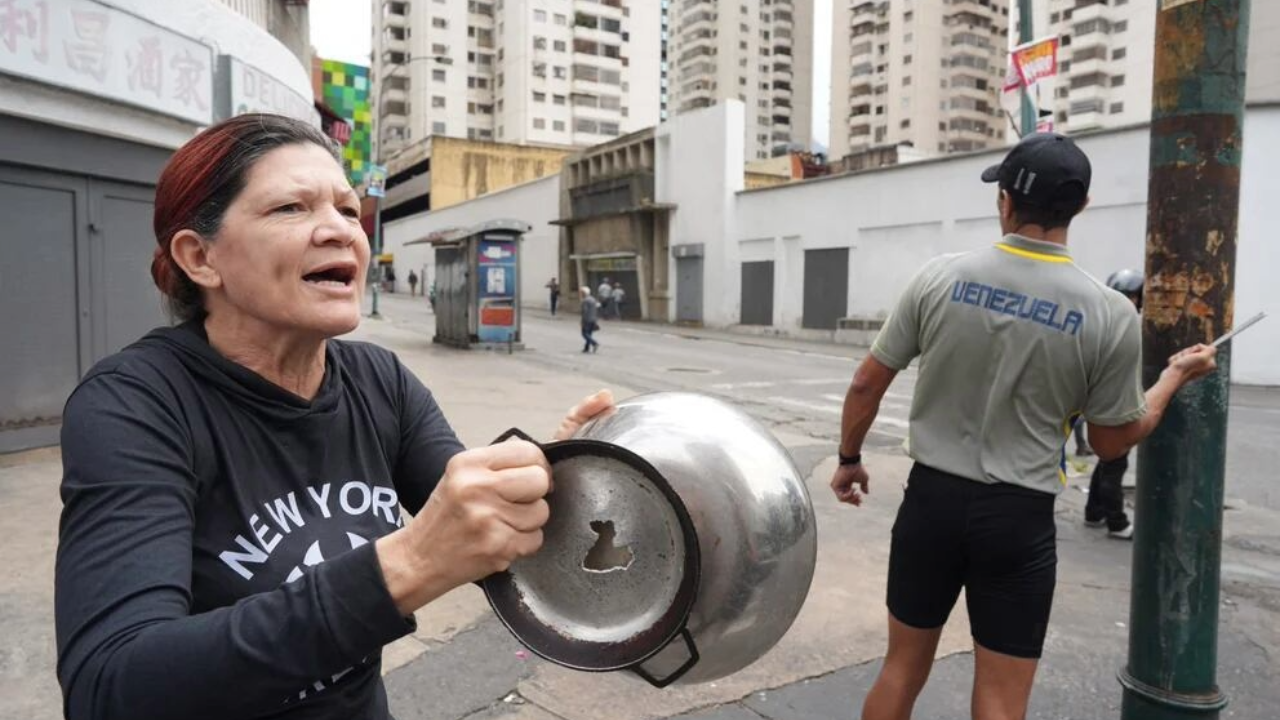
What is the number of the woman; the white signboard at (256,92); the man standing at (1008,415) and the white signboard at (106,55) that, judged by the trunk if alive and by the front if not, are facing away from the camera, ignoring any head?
1

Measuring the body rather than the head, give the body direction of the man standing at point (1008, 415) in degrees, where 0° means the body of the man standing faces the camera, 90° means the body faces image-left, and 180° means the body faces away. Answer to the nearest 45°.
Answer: approximately 180°

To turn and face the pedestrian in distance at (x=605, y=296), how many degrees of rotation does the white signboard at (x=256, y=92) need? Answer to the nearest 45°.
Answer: approximately 90° to its left

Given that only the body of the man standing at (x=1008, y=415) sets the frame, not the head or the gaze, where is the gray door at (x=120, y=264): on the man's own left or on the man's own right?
on the man's own left

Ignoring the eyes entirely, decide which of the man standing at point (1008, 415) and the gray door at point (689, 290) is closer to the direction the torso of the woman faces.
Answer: the man standing

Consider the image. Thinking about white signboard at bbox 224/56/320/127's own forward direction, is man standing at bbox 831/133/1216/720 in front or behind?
in front

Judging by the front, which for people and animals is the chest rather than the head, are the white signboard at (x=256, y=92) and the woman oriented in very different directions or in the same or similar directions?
same or similar directions

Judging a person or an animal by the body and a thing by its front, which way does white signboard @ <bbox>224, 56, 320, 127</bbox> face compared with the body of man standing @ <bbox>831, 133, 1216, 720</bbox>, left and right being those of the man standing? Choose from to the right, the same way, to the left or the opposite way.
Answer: to the right

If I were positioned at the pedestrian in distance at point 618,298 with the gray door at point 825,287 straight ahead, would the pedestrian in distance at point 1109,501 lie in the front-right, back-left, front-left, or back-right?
front-right

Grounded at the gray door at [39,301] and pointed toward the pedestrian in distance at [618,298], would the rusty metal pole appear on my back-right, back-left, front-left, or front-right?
back-right

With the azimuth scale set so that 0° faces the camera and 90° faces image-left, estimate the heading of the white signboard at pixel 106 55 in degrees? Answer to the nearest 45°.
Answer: approximately 315°

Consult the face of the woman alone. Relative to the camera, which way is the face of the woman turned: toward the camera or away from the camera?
toward the camera

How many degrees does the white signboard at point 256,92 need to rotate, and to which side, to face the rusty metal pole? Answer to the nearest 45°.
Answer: approximately 45° to its right

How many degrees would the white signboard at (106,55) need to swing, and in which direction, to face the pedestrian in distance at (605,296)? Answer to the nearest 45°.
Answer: approximately 90° to its left

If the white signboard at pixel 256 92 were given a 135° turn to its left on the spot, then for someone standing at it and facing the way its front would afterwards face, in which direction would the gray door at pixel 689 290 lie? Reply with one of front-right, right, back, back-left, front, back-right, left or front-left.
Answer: front-right

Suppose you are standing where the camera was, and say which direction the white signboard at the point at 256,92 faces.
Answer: facing the viewer and to the right of the viewer

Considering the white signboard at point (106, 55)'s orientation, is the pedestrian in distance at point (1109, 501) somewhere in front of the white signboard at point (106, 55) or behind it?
in front

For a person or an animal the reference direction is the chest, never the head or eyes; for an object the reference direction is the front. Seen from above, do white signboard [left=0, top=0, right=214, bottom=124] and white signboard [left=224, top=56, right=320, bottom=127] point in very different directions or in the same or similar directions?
same or similar directions

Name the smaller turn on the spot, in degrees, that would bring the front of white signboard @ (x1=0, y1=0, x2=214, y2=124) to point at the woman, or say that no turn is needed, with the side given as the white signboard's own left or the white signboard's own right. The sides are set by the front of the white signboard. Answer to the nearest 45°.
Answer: approximately 45° to the white signboard's own right
